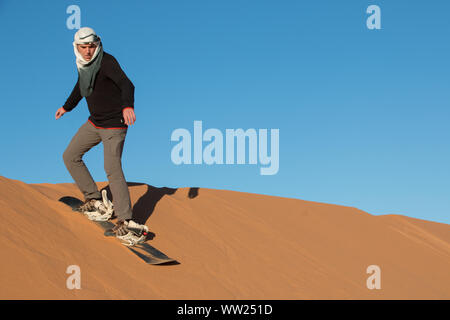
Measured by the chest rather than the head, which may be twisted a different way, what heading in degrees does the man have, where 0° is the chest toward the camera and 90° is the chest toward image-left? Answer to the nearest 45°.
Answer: approximately 45°
